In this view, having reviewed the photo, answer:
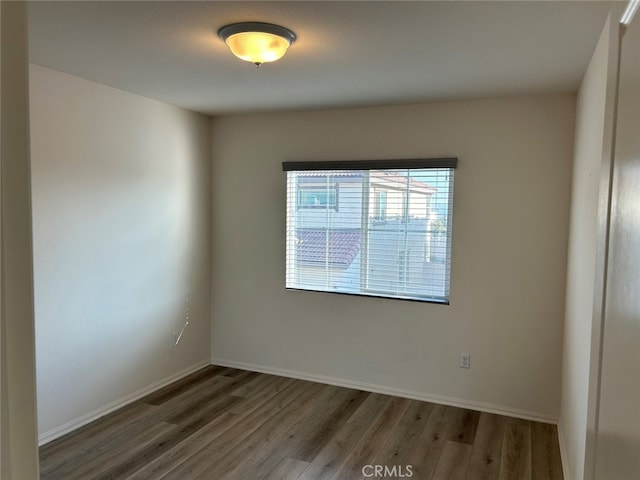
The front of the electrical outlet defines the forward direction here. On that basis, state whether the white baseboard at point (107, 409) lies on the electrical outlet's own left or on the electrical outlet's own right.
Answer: on the electrical outlet's own right

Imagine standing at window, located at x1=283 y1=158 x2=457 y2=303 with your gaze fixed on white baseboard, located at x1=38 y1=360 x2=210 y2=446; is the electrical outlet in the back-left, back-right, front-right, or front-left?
back-left

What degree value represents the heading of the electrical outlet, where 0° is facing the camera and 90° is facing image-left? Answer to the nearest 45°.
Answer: approximately 0°
